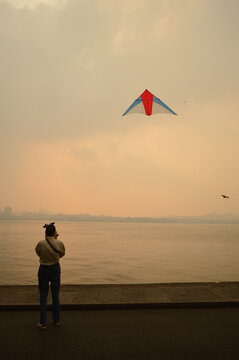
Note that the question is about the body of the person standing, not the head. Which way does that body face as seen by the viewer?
away from the camera

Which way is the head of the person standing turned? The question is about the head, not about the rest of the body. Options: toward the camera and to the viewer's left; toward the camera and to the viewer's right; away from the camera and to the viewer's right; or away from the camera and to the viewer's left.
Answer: away from the camera and to the viewer's right
